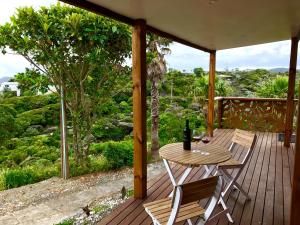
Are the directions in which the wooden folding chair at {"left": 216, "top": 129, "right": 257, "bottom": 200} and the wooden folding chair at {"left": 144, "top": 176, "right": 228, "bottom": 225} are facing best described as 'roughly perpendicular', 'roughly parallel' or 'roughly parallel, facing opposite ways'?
roughly perpendicular

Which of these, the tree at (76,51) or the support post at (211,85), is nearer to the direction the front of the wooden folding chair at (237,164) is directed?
the tree

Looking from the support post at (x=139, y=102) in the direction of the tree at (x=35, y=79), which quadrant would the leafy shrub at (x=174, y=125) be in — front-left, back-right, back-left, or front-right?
front-right

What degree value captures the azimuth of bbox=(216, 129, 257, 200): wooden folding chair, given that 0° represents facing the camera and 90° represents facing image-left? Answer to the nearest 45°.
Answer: approximately 45°

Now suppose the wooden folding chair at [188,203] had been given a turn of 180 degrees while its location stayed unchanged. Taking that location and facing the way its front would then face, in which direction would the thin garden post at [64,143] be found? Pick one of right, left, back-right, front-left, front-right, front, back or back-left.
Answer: back

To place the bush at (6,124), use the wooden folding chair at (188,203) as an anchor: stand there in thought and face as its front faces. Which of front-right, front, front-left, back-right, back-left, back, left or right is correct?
front

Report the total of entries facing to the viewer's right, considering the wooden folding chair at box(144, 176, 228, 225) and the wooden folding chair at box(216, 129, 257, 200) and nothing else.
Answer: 0

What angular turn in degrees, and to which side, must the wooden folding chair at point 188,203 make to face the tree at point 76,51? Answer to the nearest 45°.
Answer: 0° — it already faces it

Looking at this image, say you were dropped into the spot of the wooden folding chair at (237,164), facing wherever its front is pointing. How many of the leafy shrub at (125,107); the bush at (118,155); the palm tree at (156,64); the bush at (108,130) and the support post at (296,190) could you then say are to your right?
4

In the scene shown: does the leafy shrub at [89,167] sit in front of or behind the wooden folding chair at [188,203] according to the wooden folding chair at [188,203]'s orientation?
in front

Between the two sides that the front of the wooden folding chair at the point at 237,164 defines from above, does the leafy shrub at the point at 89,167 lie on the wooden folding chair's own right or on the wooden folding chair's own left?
on the wooden folding chair's own right

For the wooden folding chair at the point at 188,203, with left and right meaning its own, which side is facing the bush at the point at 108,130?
front
